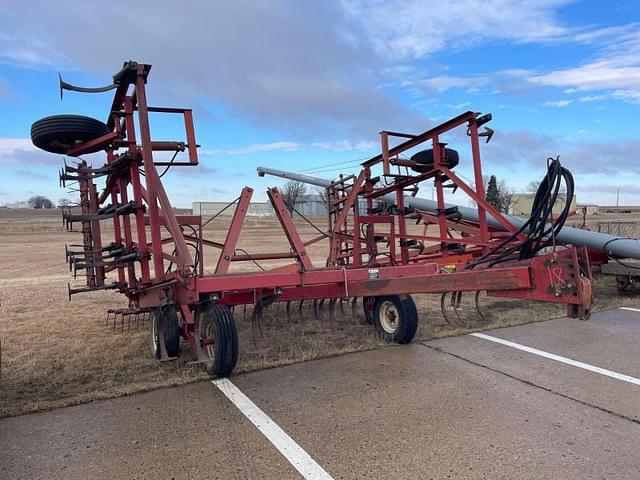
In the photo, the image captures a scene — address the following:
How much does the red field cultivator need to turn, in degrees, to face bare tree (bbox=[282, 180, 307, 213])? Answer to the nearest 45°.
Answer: approximately 135° to its left

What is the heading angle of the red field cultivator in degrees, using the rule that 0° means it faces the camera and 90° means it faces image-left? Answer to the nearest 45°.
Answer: approximately 315°
